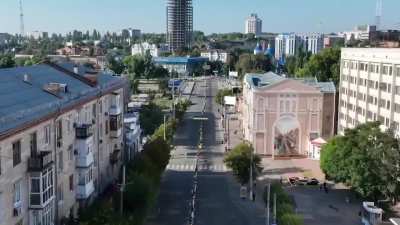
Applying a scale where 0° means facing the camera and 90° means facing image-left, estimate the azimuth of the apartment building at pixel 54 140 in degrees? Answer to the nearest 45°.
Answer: approximately 315°

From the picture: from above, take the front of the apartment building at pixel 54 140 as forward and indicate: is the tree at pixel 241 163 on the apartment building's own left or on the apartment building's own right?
on the apartment building's own left

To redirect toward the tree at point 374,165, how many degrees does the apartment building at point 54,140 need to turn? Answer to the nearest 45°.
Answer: approximately 45° to its left

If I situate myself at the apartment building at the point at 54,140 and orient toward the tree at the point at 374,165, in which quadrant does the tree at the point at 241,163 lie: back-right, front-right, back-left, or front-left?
front-left

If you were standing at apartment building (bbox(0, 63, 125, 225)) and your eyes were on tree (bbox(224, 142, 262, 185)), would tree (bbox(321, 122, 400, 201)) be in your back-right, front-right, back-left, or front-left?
front-right
